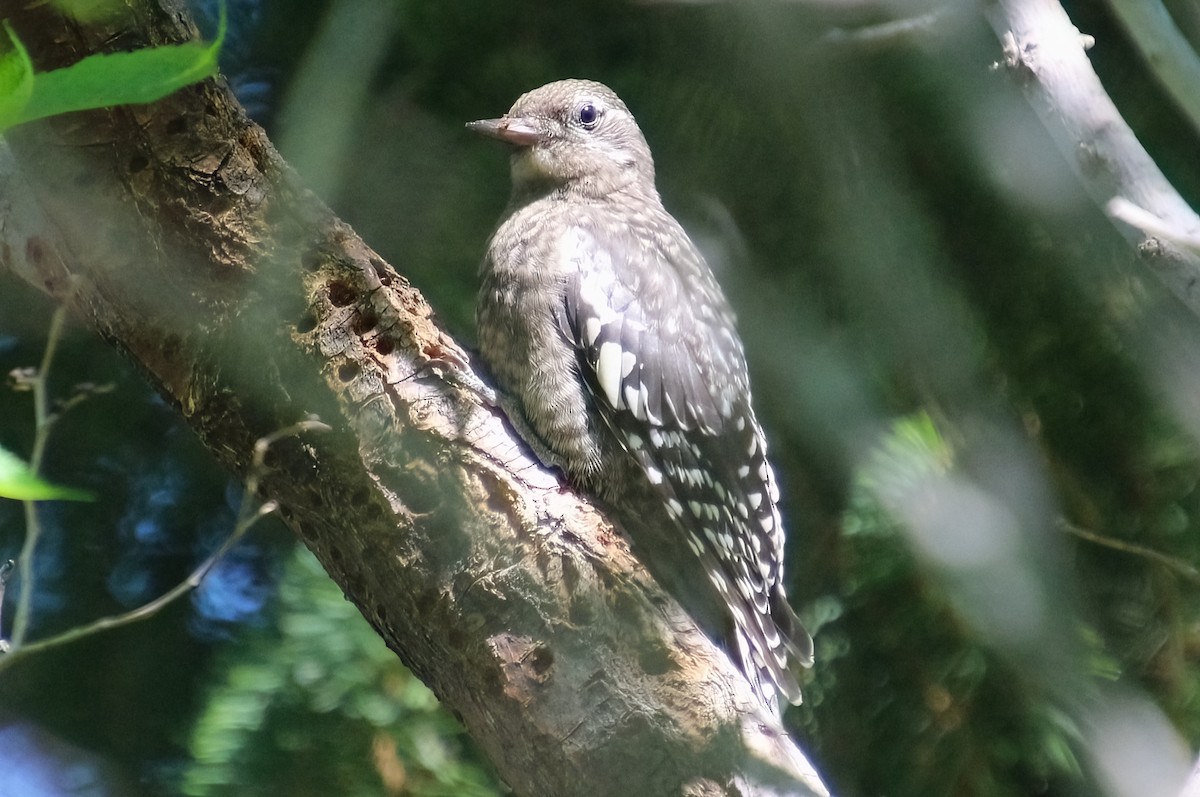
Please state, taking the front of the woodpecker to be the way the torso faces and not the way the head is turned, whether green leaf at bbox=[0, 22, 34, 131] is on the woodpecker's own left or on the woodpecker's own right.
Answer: on the woodpecker's own left

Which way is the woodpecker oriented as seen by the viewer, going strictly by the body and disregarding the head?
to the viewer's left

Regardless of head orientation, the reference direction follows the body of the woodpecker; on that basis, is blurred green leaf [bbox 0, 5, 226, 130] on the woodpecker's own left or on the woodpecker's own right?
on the woodpecker's own left
